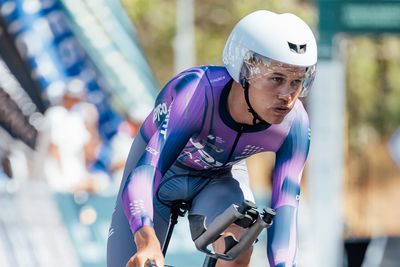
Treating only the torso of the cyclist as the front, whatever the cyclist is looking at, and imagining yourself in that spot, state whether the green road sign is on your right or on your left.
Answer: on your left

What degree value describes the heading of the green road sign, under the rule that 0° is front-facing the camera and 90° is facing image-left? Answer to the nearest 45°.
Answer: approximately 0°

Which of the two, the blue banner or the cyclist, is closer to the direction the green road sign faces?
the cyclist

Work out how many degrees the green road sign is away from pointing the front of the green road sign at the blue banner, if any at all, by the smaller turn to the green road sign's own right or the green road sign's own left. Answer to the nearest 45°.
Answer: approximately 90° to the green road sign's own right

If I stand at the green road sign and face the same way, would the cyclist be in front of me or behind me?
in front

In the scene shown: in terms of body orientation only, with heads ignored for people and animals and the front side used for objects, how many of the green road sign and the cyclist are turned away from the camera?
0
